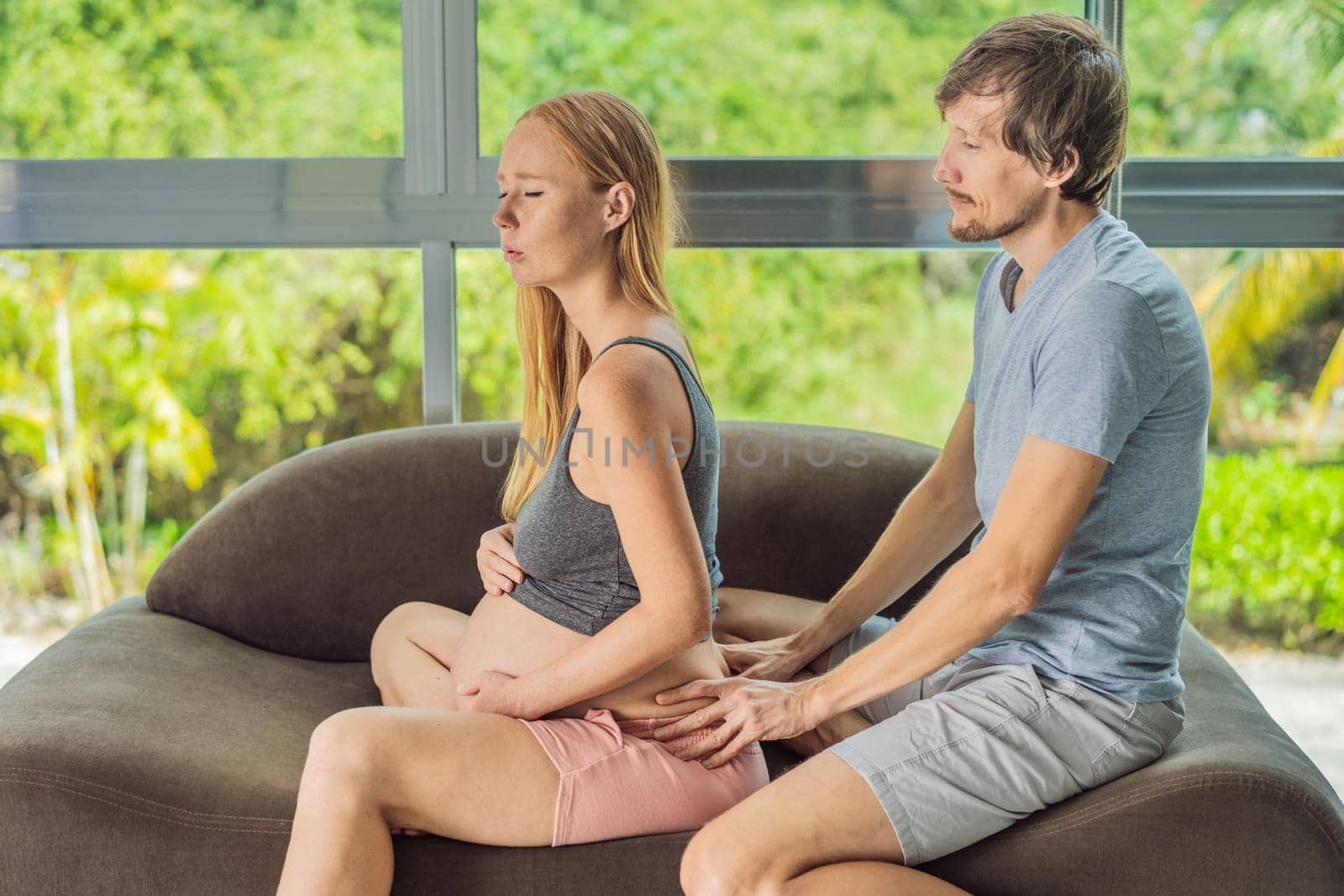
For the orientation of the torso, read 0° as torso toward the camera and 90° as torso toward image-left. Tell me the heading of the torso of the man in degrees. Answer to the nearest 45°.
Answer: approximately 90°

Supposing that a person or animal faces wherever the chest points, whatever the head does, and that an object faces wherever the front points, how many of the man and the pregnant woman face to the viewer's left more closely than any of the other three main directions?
2

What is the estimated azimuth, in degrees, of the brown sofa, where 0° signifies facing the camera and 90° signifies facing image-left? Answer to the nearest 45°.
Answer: approximately 0°

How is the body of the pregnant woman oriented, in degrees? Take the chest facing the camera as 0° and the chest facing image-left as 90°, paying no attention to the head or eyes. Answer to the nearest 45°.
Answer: approximately 90°

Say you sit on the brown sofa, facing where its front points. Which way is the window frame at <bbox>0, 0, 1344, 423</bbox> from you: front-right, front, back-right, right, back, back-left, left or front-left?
back

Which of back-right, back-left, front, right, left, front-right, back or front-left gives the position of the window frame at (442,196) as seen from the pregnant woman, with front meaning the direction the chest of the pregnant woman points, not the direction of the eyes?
right

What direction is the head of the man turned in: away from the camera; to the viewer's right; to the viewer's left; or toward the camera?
to the viewer's left
